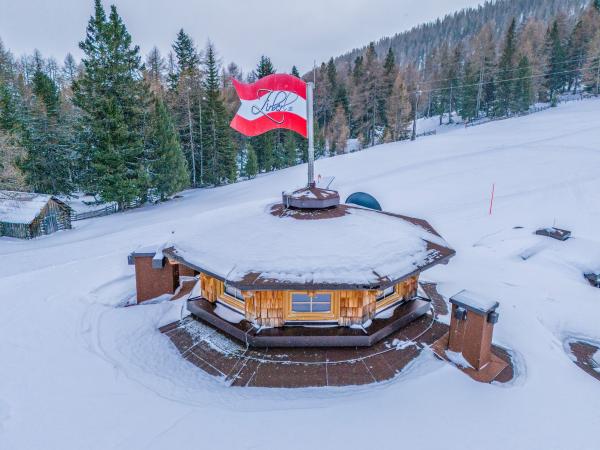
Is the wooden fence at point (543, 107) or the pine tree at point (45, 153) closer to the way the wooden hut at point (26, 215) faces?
the wooden fence

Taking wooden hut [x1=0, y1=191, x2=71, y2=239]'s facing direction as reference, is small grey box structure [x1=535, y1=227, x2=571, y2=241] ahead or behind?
ahead

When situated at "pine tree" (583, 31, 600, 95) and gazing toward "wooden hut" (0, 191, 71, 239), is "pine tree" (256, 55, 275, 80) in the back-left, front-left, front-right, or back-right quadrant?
front-right

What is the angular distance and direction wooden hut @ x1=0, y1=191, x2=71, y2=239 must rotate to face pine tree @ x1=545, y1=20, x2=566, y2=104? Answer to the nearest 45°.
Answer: approximately 45° to its left

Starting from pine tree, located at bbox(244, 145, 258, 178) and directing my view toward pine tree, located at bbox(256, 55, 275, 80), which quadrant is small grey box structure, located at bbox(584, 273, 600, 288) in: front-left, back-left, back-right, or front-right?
back-right

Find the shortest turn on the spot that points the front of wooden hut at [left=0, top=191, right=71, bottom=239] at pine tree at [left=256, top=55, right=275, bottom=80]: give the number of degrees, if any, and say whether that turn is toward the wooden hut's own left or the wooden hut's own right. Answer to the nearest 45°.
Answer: approximately 90° to the wooden hut's own left

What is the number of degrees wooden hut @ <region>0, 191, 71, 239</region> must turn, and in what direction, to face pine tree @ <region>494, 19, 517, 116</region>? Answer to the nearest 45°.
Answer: approximately 45° to its left

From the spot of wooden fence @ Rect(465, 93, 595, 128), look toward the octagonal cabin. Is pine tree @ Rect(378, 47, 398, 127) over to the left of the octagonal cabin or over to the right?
right

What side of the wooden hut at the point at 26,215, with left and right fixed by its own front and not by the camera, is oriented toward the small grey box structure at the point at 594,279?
front

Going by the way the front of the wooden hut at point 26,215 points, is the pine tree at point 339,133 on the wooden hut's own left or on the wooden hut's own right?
on the wooden hut's own left

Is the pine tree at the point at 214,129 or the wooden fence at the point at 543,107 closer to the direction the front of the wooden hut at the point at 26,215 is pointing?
the wooden fence

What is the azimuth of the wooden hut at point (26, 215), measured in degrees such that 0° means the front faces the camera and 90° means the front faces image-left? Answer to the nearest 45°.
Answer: approximately 315°

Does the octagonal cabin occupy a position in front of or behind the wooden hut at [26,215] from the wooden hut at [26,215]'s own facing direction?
in front
